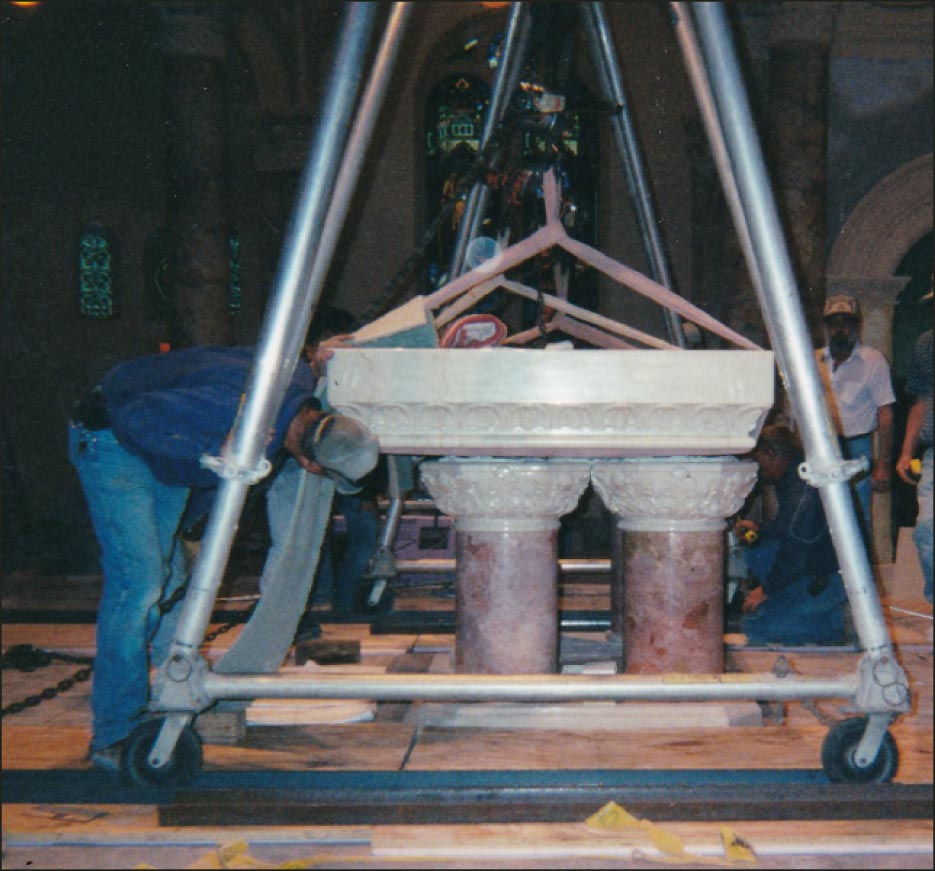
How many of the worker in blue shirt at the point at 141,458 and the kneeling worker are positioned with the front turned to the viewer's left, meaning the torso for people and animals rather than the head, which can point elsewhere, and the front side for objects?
1

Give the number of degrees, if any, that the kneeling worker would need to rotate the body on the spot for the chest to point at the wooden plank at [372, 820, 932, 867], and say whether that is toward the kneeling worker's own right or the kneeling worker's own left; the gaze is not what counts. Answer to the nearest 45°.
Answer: approximately 90° to the kneeling worker's own left

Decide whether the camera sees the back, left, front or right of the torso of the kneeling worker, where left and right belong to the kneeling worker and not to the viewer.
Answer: left

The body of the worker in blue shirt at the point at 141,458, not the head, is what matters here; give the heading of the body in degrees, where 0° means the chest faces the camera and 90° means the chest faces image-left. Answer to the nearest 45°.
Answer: approximately 270°

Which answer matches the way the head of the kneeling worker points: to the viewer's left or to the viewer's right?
to the viewer's left

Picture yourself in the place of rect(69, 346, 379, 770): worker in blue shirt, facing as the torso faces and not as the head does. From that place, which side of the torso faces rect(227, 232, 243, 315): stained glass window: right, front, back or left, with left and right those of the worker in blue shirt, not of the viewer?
left
